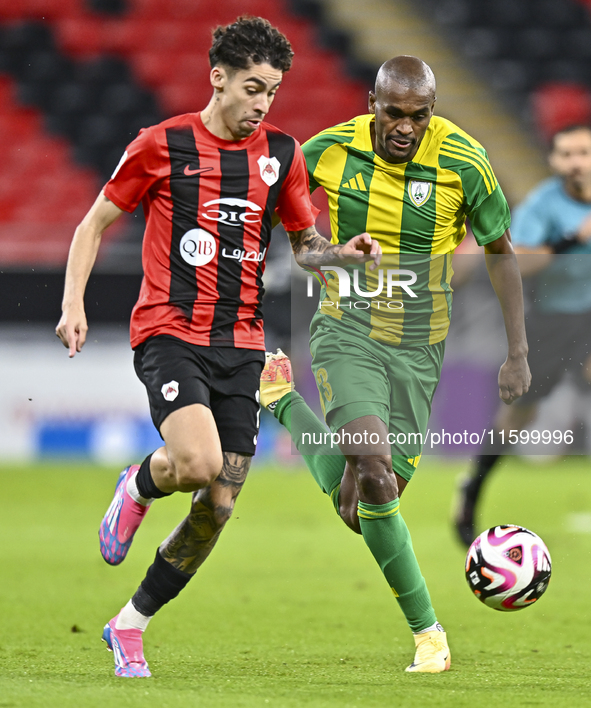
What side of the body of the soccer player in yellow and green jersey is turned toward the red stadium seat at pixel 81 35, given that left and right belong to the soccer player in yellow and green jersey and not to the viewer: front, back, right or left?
back

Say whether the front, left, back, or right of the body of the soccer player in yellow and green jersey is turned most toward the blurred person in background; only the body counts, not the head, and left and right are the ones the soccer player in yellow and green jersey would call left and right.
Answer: back

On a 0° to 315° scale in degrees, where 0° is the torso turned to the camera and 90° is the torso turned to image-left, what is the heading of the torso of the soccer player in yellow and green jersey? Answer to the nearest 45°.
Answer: approximately 0°

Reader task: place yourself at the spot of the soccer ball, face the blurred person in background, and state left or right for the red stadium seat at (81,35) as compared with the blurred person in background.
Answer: left

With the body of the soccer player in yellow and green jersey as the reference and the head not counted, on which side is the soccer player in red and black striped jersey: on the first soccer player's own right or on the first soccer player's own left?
on the first soccer player's own right

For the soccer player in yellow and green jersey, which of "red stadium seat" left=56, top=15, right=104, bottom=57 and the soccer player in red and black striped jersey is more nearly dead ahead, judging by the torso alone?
the soccer player in red and black striped jersey
